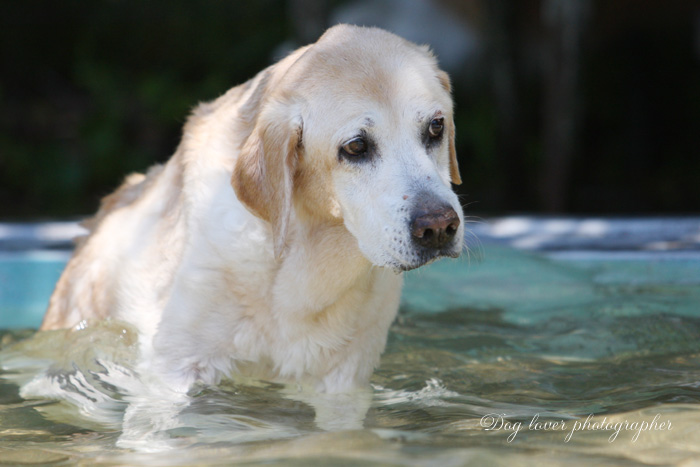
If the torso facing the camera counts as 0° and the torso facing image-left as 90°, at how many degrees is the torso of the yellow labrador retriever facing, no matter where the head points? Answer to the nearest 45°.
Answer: approximately 315°
